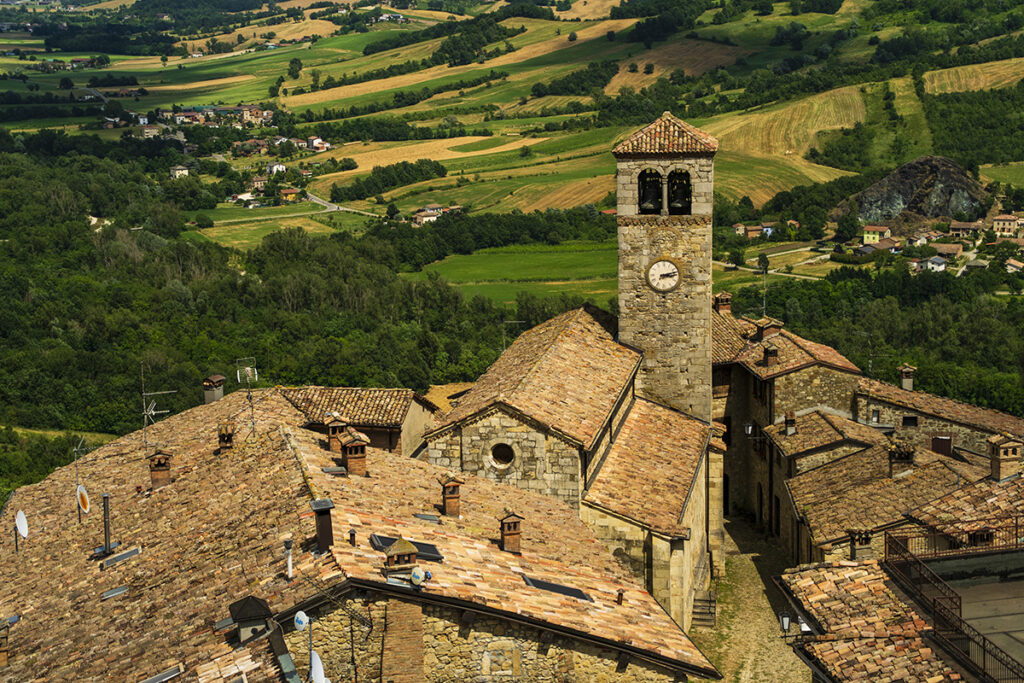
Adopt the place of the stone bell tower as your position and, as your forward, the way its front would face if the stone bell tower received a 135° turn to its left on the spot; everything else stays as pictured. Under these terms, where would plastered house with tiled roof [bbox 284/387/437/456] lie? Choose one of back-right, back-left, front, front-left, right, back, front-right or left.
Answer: back-left

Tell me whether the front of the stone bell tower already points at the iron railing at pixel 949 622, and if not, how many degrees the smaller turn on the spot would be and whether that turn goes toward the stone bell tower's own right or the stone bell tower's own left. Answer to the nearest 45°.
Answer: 0° — it already faces it

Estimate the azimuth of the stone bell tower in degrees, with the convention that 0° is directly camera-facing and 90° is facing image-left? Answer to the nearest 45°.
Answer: approximately 0°

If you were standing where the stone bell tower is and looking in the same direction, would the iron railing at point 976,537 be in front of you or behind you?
in front

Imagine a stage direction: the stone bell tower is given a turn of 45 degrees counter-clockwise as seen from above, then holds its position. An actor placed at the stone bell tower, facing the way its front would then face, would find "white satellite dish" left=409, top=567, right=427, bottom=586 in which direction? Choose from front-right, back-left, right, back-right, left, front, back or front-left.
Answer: front-right

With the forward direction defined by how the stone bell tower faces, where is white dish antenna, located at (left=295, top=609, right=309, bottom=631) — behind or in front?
in front

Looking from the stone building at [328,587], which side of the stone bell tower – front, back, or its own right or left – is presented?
front
